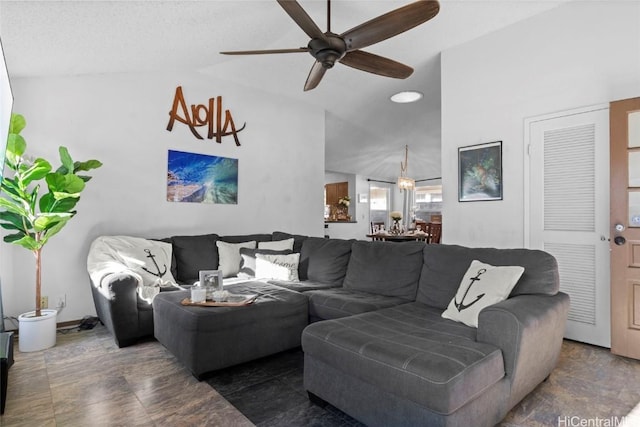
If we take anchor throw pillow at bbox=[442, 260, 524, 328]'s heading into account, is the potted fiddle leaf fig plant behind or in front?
in front

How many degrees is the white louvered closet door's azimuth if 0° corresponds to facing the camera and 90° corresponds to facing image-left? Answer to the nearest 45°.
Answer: approximately 45°

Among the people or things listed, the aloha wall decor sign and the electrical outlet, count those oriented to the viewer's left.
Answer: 0

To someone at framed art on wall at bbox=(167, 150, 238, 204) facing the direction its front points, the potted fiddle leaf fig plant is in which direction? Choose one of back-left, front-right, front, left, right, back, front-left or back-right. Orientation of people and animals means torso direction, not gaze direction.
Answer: right

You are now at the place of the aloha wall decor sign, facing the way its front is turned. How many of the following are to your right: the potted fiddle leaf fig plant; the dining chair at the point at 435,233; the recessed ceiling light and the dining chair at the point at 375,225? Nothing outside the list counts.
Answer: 1

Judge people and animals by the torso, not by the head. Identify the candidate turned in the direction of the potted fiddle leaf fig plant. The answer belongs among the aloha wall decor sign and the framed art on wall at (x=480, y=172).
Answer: the framed art on wall

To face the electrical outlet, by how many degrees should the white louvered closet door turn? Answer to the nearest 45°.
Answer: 0° — it already faces it

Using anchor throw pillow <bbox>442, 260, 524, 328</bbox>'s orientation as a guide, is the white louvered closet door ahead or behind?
behind

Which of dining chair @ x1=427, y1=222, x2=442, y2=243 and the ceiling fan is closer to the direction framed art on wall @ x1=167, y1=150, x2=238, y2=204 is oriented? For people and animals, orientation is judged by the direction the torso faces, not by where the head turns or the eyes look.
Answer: the ceiling fan

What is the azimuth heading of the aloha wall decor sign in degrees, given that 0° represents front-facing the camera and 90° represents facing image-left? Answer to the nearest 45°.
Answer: approximately 315°

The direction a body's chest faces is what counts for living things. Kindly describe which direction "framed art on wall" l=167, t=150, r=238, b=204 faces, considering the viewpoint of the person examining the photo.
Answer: facing the viewer and to the right of the viewer
